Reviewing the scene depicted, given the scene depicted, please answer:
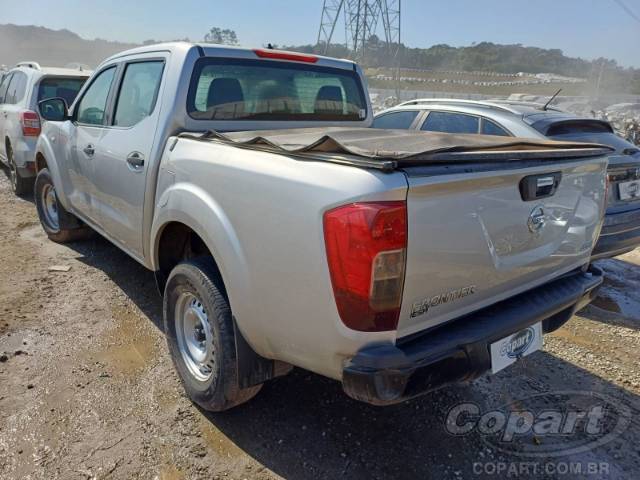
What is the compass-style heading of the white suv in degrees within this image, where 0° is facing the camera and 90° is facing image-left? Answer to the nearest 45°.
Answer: approximately 135°

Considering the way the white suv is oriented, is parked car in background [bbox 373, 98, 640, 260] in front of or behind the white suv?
behind

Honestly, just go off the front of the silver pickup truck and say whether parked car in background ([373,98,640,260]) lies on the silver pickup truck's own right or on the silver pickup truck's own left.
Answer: on the silver pickup truck's own right

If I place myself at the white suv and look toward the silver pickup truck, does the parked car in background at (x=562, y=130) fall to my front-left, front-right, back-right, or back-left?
front-left

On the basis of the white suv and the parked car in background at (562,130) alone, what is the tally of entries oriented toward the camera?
0

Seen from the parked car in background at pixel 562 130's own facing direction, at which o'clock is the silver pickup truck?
The silver pickup truck is roughly at 8 o'clock from the parked car in background.

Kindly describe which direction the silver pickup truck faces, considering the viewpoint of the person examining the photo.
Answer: facing away from the viewer and to the left of the viewer

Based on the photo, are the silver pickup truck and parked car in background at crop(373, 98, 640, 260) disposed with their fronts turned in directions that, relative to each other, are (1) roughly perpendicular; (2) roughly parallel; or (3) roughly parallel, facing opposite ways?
roughly parallel

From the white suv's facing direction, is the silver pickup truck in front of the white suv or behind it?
behind

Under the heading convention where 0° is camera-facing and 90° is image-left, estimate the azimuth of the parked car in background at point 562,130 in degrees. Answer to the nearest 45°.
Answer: approximately 135°

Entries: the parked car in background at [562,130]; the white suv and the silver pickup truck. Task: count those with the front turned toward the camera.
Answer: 0

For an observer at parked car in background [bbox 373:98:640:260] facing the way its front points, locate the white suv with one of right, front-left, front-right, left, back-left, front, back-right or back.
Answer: front-left
